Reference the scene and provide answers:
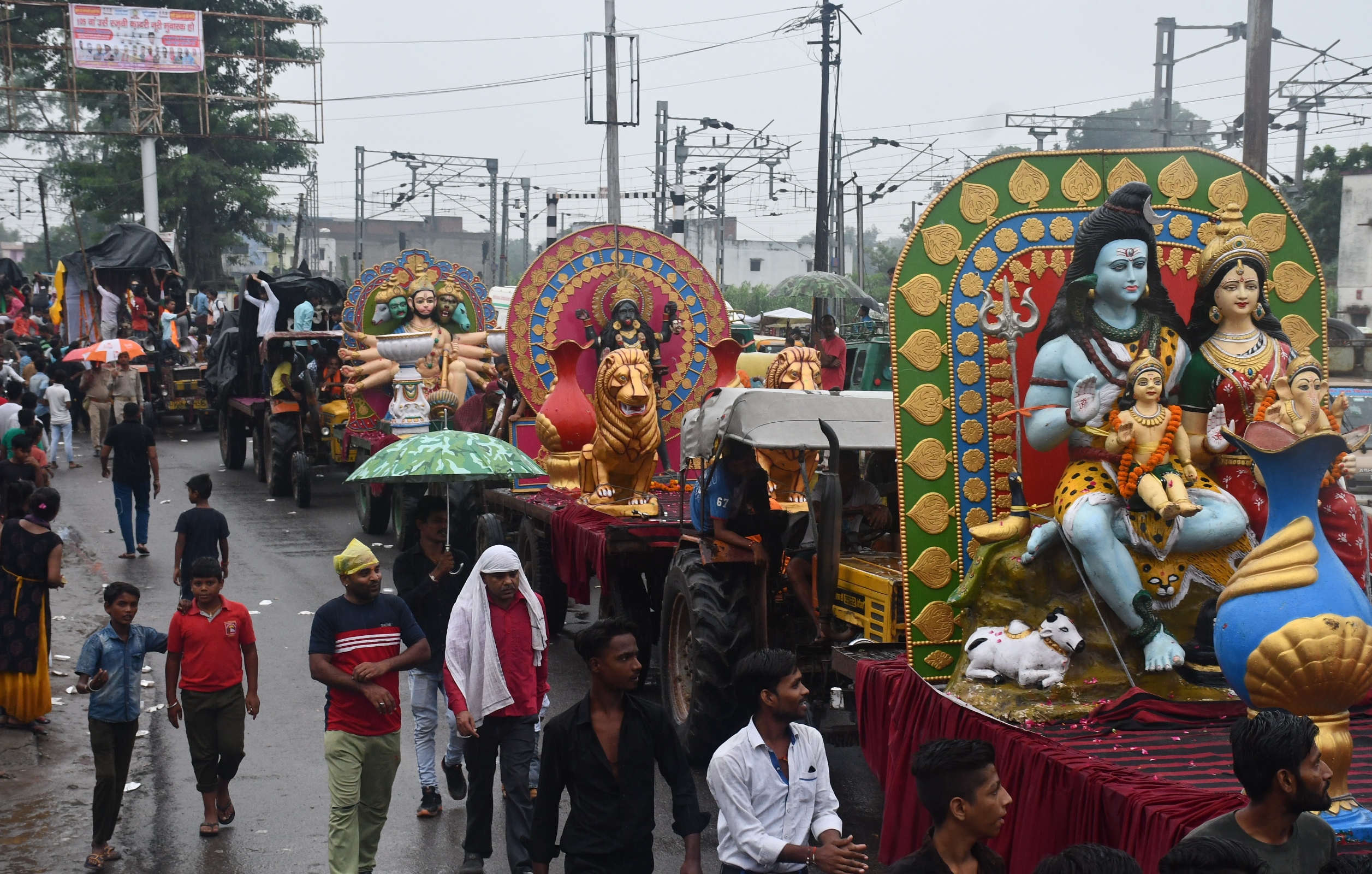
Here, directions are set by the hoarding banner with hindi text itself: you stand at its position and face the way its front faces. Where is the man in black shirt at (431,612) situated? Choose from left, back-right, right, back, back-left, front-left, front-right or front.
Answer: front

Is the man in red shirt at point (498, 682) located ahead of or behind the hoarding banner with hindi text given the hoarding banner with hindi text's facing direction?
ahead

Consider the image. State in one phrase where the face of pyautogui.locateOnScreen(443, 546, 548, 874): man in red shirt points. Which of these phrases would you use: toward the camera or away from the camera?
toward the camera

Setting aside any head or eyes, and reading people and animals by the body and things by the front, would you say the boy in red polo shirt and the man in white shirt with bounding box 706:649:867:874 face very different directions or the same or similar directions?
same or similar directions

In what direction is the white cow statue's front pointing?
to the viewer's right

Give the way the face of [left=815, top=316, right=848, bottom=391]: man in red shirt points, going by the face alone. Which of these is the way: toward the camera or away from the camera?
toward the camera

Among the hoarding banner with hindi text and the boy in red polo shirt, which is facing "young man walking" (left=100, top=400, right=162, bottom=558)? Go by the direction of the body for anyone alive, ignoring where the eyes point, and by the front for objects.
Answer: the hoarding banner with hindi text

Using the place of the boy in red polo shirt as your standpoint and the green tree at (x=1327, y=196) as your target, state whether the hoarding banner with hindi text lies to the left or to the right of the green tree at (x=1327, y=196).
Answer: left

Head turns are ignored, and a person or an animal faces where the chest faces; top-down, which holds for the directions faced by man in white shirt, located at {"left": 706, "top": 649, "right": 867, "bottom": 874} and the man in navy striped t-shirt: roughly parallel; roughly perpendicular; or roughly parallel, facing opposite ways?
roughly parallel

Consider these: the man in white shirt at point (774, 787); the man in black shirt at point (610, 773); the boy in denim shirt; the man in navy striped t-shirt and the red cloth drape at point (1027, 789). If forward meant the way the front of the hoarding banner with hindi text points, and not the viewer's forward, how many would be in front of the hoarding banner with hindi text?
5

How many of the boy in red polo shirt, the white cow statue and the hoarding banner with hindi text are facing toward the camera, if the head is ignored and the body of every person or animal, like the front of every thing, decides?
2

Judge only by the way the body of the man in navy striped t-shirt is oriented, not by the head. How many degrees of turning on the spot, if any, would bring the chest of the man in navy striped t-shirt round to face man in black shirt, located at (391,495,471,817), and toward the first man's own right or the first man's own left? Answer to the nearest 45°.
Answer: approximately 135° to the first man's own left

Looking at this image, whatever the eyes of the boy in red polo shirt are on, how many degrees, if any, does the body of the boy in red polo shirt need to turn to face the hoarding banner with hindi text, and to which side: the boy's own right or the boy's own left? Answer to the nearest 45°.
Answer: approximately 180°

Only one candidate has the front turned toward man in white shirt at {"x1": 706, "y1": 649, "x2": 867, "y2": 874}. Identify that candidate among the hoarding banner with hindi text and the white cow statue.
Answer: the hoarding banner with hindi text

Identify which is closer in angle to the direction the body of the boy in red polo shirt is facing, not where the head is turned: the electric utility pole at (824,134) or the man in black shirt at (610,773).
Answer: the man in black shirt

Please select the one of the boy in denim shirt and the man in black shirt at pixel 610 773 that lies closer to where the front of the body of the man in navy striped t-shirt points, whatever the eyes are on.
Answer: the man in black shirt

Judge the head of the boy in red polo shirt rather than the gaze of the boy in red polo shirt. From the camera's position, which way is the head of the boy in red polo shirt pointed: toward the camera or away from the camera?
toward the camera

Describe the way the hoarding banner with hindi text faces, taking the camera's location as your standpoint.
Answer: facing the viewer

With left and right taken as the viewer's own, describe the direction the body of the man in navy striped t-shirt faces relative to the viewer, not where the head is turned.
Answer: facing the viewer and to the right of the viewer
